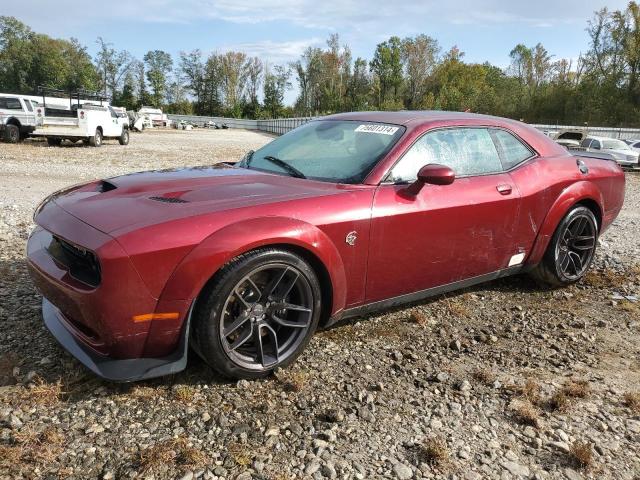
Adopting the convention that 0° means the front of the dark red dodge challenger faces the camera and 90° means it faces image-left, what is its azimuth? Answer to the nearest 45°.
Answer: approximately 45°

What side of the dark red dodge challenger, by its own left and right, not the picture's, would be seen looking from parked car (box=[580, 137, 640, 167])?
back

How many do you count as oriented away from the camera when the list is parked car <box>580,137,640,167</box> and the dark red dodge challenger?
0

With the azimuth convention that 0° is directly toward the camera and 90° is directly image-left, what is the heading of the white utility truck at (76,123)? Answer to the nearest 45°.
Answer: approximately 225°

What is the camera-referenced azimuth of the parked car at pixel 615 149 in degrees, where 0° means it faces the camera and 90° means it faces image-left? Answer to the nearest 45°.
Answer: approximately 315°

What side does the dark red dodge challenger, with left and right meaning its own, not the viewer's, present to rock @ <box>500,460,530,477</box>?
left

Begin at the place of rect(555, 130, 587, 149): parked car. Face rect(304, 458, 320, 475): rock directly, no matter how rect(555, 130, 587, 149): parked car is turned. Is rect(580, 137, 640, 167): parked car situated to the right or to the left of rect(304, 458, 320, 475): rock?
left

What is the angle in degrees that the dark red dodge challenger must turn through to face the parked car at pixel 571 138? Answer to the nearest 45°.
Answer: approximately 180°

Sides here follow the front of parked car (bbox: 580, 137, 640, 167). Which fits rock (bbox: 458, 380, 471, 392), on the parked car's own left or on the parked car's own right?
on the parked car's own right

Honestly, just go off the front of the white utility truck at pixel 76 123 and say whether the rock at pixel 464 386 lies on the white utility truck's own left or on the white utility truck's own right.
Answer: on the white utility truck's own right

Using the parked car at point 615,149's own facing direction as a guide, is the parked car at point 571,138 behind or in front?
behind
